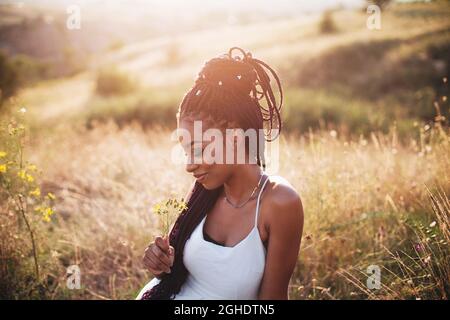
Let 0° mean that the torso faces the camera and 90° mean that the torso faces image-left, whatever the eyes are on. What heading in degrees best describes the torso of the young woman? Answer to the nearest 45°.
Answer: approximately 45°

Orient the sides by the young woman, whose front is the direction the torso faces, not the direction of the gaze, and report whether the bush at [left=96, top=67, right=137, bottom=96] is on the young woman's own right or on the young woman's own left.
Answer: on the young woman's own right

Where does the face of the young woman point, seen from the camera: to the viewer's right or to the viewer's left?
to the viewer's left
